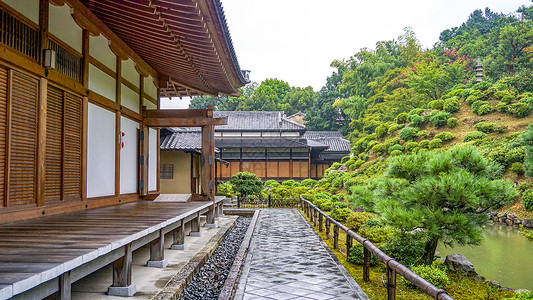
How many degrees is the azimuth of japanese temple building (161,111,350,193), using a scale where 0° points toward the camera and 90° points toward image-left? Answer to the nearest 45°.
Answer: approximately 0°

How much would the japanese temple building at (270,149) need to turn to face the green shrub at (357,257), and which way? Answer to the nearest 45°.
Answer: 0° — it already faces it

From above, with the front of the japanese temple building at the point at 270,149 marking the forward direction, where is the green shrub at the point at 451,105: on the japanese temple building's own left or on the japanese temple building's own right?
on the japanese temple building's own left

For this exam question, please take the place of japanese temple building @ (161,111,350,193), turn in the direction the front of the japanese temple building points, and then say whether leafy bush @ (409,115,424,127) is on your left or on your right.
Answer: on your left

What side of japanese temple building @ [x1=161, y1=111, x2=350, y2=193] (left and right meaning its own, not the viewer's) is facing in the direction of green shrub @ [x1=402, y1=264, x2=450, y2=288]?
front

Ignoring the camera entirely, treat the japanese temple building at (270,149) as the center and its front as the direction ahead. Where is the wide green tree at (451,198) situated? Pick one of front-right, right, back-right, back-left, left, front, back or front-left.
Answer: front

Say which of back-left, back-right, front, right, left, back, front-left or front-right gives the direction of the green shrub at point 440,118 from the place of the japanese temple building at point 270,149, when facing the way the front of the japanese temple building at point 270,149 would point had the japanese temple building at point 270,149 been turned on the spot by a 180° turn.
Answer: back-right

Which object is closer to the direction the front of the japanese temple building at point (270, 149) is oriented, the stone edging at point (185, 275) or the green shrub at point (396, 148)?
the stone edging

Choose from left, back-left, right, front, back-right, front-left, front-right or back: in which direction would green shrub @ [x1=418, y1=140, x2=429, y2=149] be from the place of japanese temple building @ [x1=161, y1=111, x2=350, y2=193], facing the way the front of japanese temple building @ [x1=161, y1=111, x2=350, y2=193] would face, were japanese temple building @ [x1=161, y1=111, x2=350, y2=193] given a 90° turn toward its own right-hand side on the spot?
back-left

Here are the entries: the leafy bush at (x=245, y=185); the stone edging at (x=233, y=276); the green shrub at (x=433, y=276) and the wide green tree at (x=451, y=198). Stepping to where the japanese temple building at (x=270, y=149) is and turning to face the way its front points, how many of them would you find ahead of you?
4

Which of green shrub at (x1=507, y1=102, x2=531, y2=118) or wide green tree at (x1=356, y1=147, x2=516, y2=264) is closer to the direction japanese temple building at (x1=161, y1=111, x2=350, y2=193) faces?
the wide green tree

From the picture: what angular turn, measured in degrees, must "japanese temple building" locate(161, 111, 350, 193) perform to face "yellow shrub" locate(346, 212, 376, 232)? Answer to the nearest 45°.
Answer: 0° — it already faces it

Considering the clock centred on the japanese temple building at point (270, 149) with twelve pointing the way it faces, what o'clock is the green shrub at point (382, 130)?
The green shrub is roughly at 10 o'clock from the japanese temple building.

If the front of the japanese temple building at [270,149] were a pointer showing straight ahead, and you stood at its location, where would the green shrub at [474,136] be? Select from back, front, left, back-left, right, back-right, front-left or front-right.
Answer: front-left

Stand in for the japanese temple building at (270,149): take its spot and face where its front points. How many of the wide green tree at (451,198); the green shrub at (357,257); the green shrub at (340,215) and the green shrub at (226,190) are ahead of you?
4

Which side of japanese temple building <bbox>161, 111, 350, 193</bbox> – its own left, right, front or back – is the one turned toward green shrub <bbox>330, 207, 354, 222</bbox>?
front

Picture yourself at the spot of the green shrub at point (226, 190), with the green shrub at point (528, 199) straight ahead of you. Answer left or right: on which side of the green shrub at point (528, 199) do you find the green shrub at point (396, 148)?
left

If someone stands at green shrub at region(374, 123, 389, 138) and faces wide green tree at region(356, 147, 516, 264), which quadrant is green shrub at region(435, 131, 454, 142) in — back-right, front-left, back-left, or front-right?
front-left

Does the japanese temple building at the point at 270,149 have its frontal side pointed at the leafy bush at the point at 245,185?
yes

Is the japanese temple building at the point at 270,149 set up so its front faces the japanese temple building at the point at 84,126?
yes
